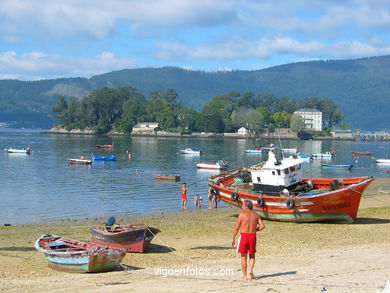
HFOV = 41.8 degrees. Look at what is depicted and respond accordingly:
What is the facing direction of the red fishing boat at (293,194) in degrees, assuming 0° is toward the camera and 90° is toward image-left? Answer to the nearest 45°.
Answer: approximately 315°
